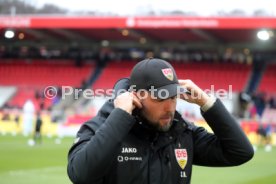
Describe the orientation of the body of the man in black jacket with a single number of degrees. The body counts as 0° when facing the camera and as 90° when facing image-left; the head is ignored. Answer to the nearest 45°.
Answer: approximately 315°

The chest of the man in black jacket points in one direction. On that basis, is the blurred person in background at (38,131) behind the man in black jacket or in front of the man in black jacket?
behind
